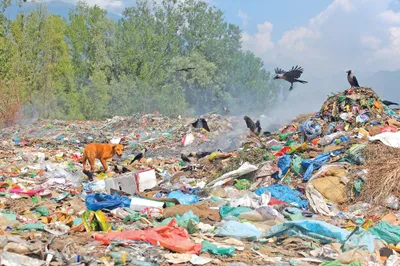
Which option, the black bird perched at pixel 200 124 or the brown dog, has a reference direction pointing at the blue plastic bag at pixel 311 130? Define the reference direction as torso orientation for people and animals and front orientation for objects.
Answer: the brown dog

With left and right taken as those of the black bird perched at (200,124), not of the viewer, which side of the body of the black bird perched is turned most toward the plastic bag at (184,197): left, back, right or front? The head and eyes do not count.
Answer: left

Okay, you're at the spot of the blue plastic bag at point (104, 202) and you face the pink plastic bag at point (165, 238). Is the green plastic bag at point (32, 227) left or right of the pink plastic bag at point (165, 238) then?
right

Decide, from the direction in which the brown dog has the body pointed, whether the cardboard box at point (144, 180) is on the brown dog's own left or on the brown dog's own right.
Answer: on the brown dog's own right

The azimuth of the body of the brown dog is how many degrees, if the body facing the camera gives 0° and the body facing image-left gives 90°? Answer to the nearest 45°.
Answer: approximately 270°

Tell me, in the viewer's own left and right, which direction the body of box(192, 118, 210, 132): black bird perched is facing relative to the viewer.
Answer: facing to the left of the viewer

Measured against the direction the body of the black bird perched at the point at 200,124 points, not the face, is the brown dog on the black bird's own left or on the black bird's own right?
on the black bird's own left

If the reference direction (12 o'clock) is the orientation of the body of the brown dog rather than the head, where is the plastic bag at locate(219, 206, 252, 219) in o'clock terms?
The plastic bag is roughly at 2 o'clock from the brown dog.

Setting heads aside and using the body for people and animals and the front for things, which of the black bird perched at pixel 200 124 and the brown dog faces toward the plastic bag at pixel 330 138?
the brown dog

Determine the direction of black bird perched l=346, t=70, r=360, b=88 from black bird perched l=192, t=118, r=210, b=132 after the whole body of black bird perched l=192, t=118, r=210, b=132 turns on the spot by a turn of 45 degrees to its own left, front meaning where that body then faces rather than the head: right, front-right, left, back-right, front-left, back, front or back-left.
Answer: left
